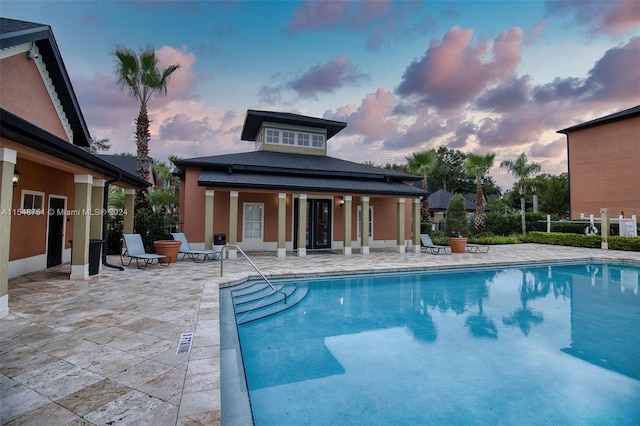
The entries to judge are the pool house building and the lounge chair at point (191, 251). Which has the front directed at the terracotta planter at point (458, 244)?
the lounge chair

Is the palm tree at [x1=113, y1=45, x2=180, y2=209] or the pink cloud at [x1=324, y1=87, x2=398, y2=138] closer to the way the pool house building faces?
the palm tree

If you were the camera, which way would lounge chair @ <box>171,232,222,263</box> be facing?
facing to the right of the viewer

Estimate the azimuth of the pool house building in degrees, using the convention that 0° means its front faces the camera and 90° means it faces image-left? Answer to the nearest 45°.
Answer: approximately 0°

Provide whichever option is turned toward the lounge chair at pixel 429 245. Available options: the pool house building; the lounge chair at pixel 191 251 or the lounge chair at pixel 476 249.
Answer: the lounge chair at pixel 191 251

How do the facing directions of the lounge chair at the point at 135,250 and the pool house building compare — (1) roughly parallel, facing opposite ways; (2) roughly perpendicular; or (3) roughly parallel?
roughly perpendicular

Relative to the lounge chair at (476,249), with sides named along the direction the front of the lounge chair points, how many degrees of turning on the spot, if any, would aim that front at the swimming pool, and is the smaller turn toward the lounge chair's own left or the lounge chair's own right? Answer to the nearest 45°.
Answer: approximately 90° to the lounge chair's own right

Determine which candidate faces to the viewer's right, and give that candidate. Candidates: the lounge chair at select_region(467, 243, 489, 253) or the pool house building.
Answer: the lounge chair

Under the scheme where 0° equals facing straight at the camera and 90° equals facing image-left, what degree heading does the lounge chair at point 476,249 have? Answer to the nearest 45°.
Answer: approximately 270°
